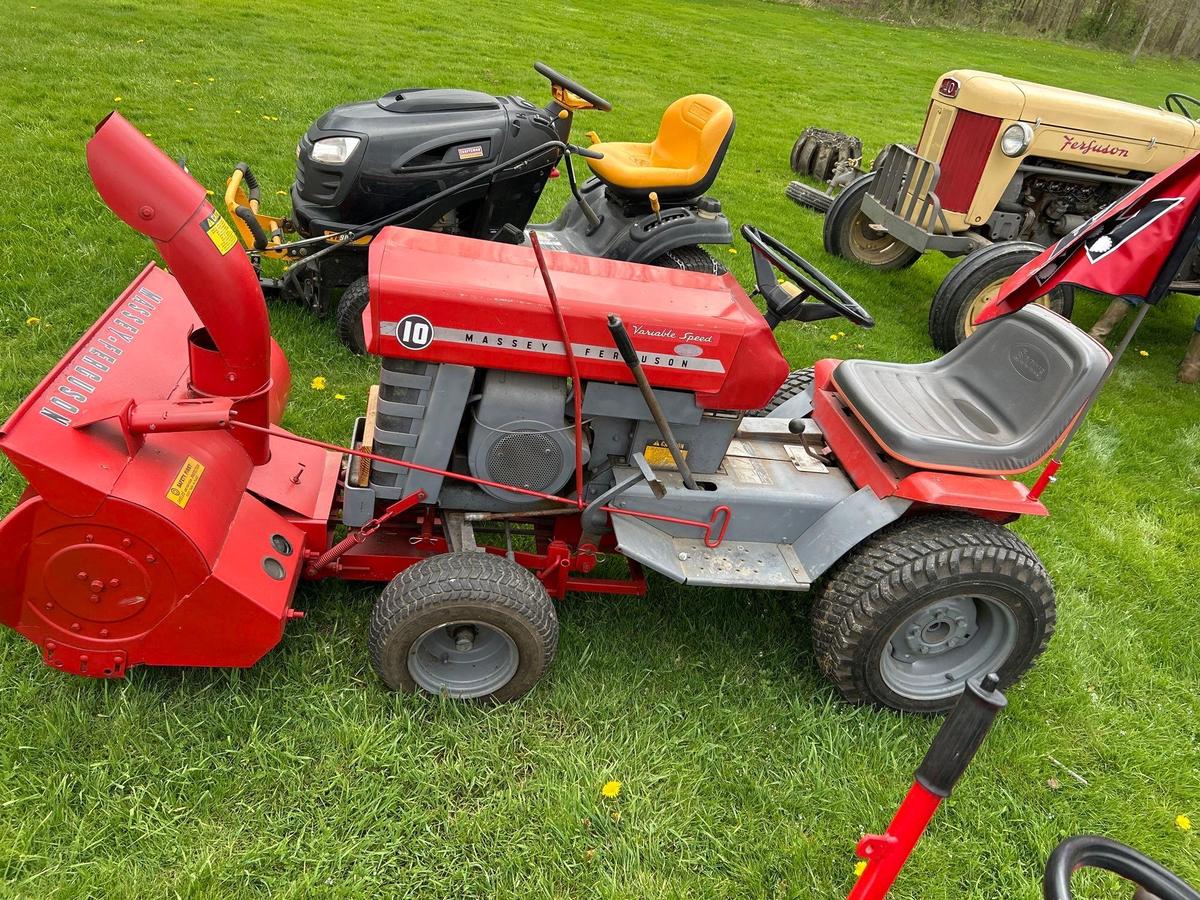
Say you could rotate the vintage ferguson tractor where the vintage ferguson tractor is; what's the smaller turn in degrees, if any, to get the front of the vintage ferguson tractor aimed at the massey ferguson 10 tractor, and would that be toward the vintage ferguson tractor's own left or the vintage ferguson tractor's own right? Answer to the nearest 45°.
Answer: approximately 45° to the vintage ferguson tractor's own left

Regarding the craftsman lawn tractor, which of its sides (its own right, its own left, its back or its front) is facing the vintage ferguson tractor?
back

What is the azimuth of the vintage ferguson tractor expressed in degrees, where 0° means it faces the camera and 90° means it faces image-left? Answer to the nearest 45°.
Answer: approximately 45°

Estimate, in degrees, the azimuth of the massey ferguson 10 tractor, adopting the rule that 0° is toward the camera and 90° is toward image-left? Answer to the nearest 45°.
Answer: approximately 90°

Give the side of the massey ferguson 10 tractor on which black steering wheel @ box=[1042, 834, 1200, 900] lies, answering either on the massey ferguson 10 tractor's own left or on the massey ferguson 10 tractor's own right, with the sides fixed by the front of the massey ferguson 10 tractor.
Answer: on the massey ferguson 10 tractor's own left

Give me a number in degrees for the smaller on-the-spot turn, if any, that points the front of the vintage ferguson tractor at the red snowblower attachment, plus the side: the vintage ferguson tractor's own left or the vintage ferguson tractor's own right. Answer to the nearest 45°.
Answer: approximately 45° to the vintage ferguson tractor's own left

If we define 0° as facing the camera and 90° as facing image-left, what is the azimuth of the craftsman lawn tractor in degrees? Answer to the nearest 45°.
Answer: approximately 45°

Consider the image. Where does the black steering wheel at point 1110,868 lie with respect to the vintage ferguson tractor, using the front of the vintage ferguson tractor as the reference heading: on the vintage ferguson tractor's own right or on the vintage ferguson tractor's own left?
on the vintage ferguson tractor's own left
